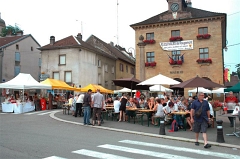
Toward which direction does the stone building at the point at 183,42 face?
toward the camera

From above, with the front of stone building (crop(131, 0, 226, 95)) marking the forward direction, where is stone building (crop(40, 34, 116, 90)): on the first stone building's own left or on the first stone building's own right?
on the first stone building's own right

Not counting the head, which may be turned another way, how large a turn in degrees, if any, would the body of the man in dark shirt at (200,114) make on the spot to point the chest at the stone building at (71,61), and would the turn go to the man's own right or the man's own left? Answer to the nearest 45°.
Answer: approximately 135° to the man's own right

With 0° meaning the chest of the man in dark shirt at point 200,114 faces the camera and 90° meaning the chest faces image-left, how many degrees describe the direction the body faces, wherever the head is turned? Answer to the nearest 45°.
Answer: approximately 0°

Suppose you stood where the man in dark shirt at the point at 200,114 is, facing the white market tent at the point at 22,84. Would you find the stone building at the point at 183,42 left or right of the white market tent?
right

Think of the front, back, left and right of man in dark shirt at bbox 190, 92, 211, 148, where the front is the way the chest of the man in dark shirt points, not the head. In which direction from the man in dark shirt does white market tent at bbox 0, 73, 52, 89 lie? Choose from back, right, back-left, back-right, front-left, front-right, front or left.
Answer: back-right

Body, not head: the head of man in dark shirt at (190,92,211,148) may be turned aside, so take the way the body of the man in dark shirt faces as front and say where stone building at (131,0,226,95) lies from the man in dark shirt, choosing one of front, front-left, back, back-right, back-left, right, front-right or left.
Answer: back

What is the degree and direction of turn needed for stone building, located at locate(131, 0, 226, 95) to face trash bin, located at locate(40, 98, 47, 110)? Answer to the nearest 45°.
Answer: approximately 45° to its right
